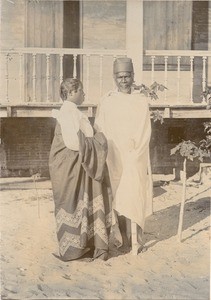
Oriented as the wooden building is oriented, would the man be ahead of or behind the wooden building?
ahead

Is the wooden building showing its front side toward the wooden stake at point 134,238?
yes

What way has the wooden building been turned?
toward the camera

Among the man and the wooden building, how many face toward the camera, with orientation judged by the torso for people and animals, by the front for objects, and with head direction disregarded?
2

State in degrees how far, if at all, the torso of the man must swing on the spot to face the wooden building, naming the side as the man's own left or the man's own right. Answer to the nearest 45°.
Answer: approximately 180°

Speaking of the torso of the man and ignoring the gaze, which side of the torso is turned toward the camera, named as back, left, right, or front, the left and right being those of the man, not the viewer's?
front
